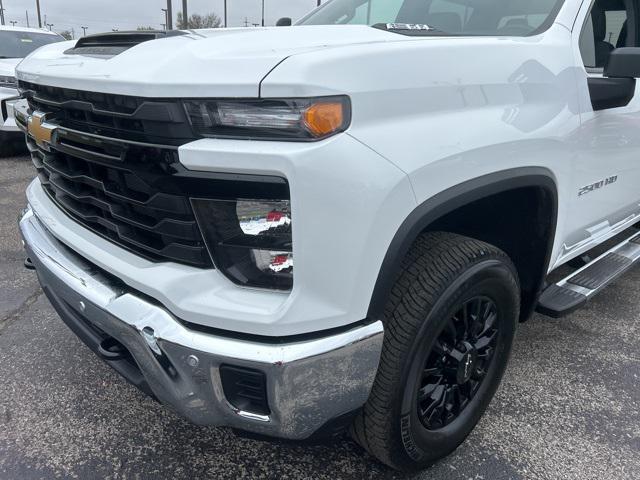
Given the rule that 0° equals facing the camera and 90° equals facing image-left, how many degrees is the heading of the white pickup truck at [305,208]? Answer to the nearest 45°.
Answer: approximately 45°

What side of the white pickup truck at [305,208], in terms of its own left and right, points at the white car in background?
right
